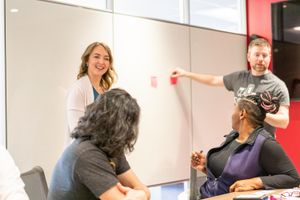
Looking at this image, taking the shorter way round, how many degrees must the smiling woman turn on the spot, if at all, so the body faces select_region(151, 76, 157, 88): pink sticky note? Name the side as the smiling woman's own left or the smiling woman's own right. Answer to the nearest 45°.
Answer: approximately 90° to the smiling woman's own left

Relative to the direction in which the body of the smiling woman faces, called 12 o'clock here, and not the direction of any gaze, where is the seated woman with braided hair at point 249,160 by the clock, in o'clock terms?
The seated woman with braided hair is roughly at 12 o'clock from the smiling woman.

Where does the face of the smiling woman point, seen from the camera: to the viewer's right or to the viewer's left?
to the viewer's right

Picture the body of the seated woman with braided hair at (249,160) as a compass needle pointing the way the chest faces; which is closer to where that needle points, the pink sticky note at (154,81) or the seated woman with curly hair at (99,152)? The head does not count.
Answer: the seated woman with curly hair

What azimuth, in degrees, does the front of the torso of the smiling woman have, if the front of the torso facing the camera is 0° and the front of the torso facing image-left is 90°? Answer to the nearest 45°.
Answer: approximately 315°

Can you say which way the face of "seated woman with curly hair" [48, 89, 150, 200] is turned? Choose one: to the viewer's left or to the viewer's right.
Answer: to the viewer's right
